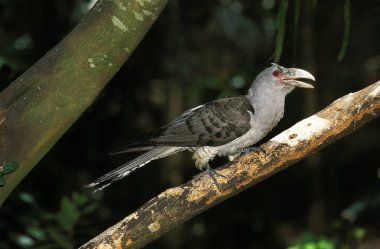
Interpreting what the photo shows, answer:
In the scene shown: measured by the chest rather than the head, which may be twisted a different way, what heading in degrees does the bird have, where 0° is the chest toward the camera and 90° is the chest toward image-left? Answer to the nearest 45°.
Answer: approximately 270°

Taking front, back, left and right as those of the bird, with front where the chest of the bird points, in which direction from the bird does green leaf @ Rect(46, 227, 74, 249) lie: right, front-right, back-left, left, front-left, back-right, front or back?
back

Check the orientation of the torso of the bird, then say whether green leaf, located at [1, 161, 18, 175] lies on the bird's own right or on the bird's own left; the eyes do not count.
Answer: on the bird's own left

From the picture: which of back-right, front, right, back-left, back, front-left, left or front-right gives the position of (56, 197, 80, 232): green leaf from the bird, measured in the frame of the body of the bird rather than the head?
back
